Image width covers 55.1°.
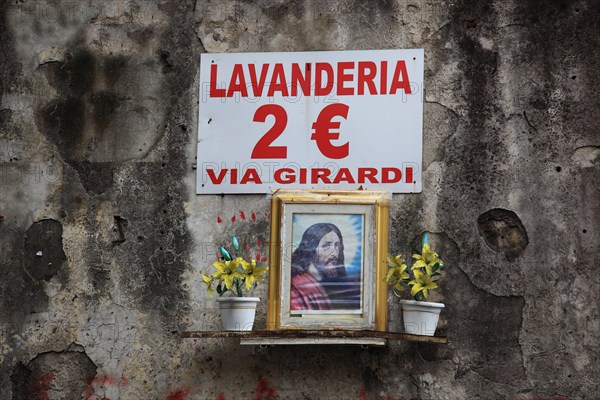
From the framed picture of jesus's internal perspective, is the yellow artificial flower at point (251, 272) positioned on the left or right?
on its right

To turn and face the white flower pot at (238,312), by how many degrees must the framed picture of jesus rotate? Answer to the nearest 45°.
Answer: approximately 90° to its right

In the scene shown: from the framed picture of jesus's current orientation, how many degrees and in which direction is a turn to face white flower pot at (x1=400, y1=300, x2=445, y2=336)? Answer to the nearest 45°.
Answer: approximately 90° to its left

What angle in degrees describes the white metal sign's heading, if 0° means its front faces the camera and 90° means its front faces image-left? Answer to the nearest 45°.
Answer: approximately 0°

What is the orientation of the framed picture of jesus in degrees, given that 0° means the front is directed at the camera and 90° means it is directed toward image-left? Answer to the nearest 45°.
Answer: approximately 0°
